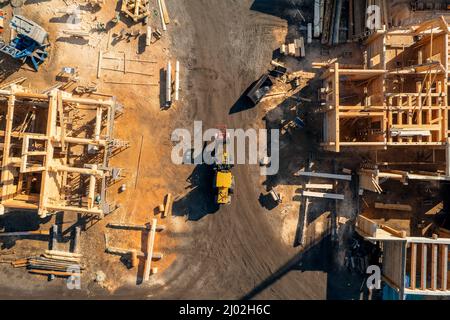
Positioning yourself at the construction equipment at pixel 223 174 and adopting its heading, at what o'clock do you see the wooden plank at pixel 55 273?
The wooden plank is roughly at 9 o'clock from the construction equipment.

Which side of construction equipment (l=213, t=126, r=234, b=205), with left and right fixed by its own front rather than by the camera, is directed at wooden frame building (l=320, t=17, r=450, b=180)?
right

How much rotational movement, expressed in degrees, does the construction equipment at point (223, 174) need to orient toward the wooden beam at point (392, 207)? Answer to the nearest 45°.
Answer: approximately 90° to its right

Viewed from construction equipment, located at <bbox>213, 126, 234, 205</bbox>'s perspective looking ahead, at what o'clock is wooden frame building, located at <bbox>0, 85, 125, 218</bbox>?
The wooden frame building is roughly at 9 o'clock from the construction equipment.

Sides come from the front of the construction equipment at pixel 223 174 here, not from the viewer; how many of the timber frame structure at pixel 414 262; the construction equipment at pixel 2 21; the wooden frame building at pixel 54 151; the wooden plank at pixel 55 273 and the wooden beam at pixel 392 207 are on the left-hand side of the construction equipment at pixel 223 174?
3

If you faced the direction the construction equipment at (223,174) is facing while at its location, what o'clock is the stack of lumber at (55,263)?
The stack of lumber is roughly at 9 o'clock from the construction equipment.

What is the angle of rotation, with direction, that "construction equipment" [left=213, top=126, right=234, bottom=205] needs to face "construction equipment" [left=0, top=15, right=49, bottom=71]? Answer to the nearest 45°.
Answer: approximately 90° to its left

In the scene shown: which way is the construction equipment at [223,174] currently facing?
away from the camera

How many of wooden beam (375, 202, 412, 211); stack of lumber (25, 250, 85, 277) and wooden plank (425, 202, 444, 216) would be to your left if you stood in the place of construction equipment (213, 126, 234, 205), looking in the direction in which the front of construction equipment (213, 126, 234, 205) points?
1

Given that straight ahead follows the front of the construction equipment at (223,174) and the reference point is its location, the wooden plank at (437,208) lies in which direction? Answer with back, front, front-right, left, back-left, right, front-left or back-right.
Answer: right

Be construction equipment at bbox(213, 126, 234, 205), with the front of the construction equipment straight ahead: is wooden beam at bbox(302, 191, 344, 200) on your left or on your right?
on your right
